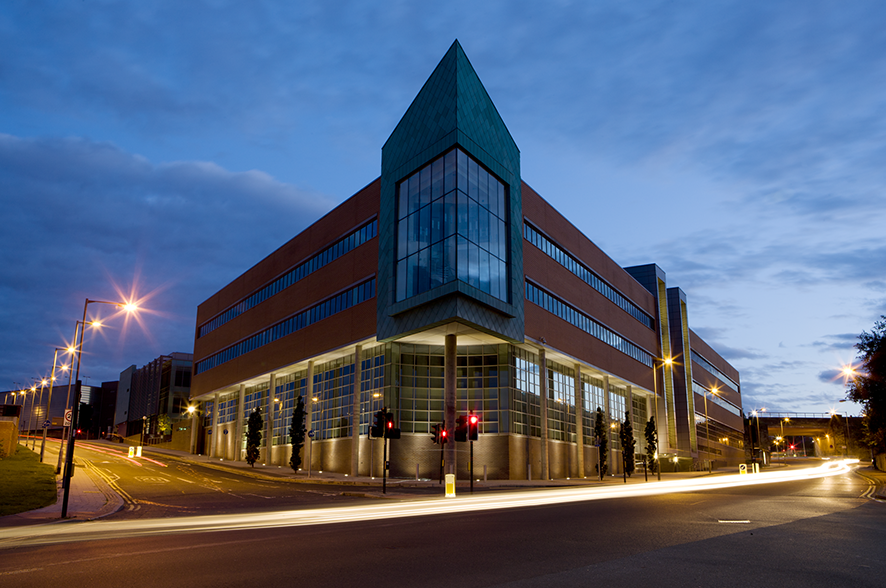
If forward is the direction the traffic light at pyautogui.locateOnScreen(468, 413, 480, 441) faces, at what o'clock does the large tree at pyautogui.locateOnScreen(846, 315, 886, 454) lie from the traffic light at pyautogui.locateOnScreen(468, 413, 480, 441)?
The large tree is roughly at 8 o'clock from the traffic light.

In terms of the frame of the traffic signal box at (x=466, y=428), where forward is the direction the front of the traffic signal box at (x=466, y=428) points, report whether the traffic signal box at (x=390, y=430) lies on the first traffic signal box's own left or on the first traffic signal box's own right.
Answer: on the first traffic signal box's own right

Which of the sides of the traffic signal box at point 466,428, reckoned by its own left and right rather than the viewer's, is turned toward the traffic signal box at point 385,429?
right

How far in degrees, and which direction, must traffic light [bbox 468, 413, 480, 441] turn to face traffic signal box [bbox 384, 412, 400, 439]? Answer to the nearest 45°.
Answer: approximately 90° to its right

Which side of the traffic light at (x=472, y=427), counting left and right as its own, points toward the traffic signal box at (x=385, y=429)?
right

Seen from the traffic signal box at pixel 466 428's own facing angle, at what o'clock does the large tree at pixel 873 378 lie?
The large tree is roughly at 8 o'clock from the traffic signal box.
